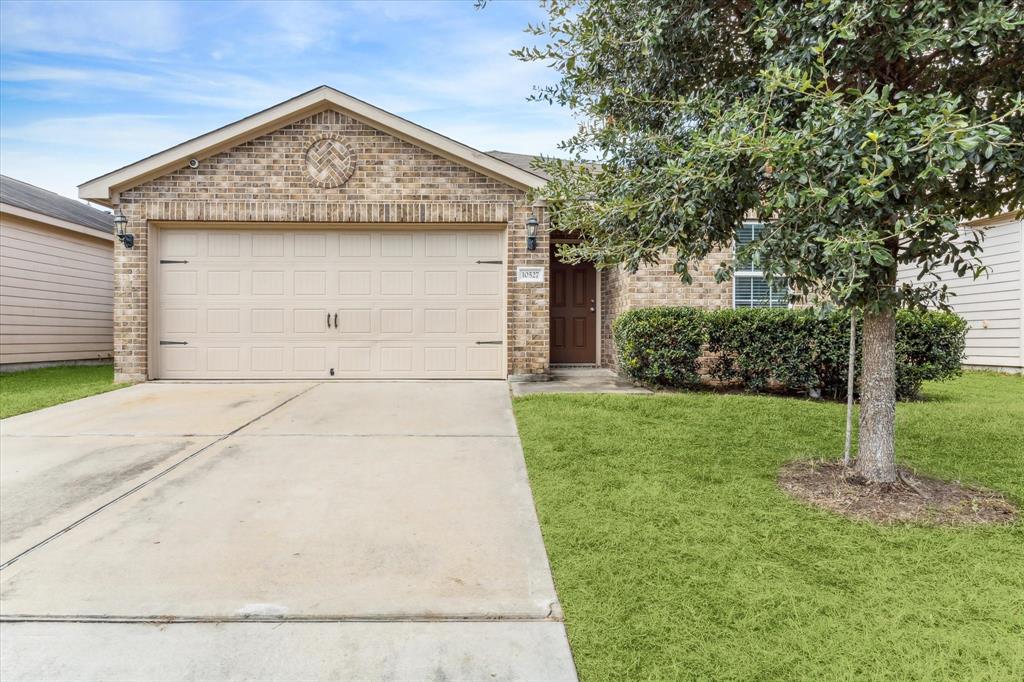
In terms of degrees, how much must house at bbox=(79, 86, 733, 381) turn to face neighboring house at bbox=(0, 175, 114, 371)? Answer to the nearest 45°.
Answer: approximately 135° to its right

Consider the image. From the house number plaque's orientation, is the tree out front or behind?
out front

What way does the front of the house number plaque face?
toward the camera

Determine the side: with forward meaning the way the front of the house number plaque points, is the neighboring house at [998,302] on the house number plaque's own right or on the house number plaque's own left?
on the house number plaque's own left

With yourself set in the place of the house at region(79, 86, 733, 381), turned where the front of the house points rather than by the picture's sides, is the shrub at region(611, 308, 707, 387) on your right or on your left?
on your left

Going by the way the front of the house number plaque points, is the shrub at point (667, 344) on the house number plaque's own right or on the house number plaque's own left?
on the house number plaque's own left

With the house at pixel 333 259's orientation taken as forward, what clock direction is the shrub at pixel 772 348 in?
The shrub is roughly at 10 o'clock from the house.

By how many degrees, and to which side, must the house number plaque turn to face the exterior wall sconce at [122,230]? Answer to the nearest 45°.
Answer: approximately 90° to its right

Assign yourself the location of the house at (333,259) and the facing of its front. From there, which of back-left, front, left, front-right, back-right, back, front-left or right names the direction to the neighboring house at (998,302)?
left

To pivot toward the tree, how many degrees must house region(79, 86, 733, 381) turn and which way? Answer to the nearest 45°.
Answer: approximately 45° to its left
